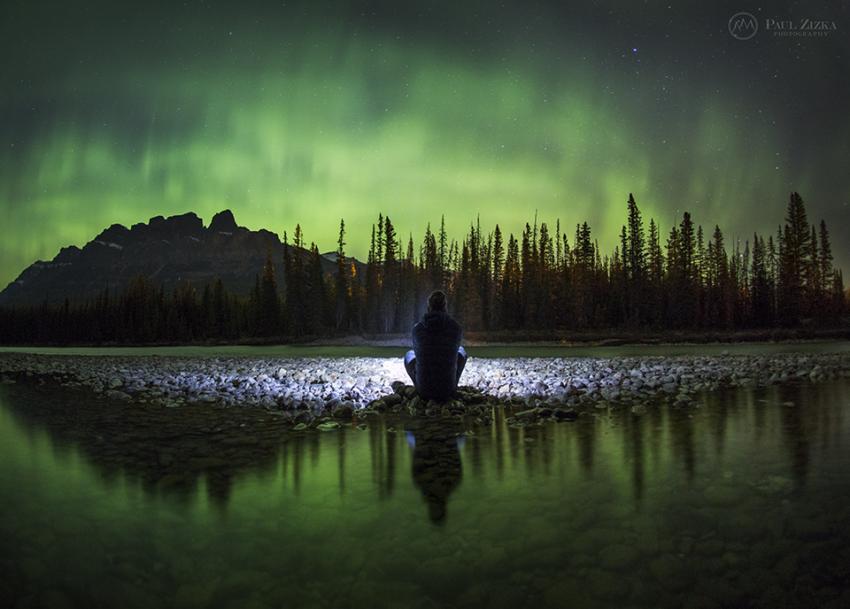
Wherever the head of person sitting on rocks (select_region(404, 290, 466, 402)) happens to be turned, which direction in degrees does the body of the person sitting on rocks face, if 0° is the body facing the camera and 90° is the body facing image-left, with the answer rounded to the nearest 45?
approximately 180°

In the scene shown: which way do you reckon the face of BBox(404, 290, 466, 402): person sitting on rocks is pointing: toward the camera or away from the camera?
away from the camera
